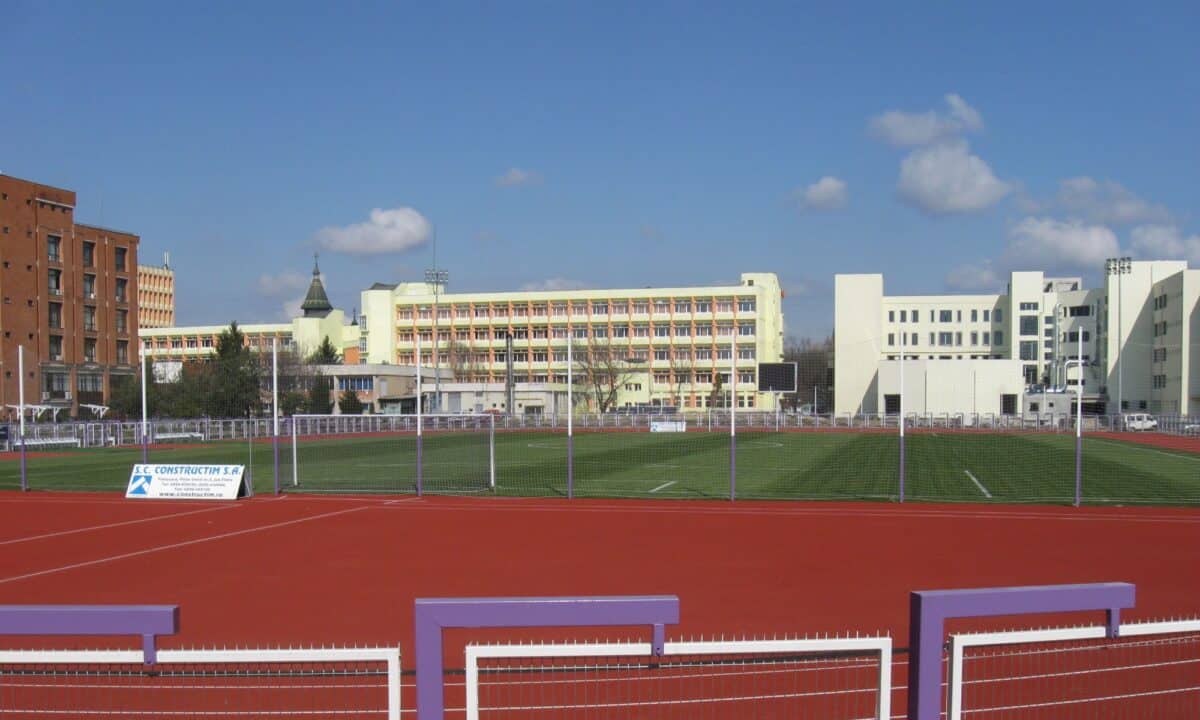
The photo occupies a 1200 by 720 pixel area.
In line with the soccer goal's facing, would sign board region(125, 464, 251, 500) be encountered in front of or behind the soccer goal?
behind
